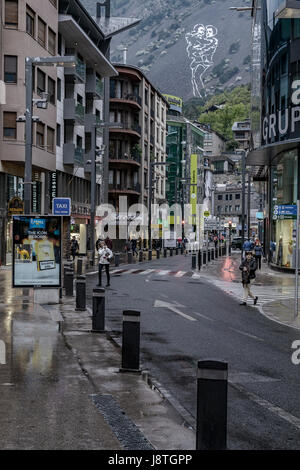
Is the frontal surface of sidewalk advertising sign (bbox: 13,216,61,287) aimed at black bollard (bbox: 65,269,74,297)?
no

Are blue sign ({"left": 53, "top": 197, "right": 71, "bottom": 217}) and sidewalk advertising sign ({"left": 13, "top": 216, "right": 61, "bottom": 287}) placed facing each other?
no

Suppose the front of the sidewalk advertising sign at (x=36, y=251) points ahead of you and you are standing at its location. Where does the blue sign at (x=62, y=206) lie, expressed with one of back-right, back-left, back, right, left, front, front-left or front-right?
back

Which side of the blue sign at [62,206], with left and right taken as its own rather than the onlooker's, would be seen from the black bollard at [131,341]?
front

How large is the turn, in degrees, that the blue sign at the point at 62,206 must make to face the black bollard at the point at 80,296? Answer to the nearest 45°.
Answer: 0° — it already faces it

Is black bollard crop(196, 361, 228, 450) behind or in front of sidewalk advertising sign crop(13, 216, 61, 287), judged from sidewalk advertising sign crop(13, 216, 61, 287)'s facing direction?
in front

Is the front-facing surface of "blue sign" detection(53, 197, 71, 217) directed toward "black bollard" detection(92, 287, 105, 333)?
yes

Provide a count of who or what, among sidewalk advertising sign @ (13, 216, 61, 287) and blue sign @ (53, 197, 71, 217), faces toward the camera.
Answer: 2

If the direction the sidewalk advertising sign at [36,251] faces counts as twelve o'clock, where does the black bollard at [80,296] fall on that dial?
The black bollard is roughly at 10 o'clock from the sidewalk advertising sign.

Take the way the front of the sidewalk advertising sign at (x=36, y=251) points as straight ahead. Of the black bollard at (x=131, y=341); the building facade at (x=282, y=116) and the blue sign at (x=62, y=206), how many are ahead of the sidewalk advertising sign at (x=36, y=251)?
1

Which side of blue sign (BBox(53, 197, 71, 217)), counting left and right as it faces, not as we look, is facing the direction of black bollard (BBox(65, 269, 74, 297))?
front

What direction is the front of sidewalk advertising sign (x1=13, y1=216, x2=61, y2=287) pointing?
toward the camera

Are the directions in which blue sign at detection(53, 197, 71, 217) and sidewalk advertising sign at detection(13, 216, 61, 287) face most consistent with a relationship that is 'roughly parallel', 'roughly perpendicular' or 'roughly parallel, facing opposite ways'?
roughly parallel

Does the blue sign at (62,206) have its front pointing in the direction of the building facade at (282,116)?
no

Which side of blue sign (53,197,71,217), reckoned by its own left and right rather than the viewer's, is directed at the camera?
front
